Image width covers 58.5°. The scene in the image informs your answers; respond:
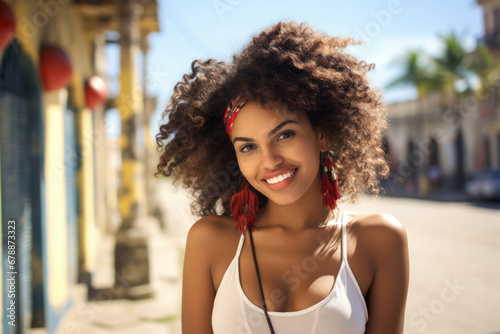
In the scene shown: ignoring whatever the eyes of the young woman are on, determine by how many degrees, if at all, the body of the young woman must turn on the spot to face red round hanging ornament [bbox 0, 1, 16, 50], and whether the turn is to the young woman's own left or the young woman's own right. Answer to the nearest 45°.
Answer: approximately 135° to the young woman's own right

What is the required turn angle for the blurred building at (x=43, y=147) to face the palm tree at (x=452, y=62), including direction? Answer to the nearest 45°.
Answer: approximately 45° to its left

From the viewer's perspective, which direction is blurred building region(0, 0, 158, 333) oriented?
to the viewer's right

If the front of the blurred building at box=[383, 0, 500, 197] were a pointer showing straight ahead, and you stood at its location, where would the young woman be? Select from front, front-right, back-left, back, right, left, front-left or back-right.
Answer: front-left

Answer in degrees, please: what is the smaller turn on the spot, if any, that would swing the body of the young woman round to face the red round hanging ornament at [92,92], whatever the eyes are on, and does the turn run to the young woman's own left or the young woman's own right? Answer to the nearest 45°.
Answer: approximately 135° to the young woman's own right

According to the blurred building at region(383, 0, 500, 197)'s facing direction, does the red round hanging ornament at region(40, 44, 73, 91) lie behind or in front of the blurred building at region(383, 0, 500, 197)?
in front

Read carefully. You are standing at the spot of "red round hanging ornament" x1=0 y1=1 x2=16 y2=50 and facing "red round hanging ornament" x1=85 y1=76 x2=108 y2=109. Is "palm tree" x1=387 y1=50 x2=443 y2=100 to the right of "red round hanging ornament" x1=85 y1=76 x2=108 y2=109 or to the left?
right

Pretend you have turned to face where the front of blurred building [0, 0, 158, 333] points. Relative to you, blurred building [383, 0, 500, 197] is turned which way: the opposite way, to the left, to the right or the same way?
the opposite way

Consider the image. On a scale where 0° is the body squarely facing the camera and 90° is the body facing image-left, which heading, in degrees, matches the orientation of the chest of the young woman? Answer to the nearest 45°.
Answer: approximately 0°

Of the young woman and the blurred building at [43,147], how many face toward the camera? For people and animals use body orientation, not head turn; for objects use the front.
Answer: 1

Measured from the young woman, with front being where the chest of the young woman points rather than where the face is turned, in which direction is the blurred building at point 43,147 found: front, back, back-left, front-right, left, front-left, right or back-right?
back-right

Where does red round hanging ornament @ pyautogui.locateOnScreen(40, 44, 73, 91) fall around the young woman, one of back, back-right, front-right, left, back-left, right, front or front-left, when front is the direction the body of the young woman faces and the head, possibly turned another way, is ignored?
back-right
